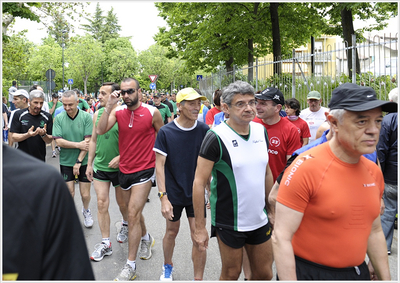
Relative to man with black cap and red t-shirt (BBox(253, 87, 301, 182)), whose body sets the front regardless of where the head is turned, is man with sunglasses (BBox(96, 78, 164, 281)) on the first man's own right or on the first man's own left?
on the first man's own right

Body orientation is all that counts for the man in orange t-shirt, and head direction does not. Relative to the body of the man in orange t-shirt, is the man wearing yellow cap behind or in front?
behind

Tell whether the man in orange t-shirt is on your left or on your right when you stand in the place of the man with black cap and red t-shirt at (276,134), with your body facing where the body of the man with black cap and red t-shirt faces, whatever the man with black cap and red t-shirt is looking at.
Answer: on your left

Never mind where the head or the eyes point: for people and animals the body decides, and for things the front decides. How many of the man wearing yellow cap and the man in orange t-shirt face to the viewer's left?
0

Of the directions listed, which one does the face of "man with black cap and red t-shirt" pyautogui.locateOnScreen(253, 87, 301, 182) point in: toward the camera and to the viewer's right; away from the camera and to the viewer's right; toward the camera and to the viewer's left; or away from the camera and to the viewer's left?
toward the camera and to the viewer's left

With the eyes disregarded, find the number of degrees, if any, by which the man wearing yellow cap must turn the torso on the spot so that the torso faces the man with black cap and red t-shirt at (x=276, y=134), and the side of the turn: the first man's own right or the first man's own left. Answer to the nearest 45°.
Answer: approximately 45° to the first man's own left

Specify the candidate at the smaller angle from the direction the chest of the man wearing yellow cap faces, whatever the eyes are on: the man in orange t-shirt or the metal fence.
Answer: the man in orange t-shirt
